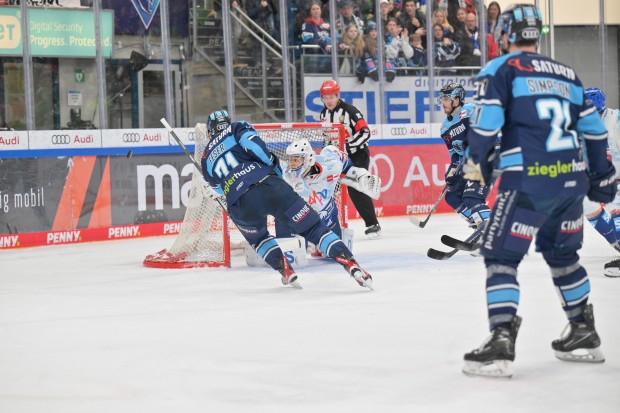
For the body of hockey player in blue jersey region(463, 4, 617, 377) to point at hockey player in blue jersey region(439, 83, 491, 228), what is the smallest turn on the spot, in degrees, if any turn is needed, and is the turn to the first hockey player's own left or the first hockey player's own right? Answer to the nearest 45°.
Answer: approximately 45° to the first hockey player's own right

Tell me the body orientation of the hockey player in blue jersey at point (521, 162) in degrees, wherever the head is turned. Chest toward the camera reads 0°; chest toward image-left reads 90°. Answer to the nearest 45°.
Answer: approximately 135°

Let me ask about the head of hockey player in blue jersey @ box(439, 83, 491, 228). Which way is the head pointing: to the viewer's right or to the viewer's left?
to the viewer's left

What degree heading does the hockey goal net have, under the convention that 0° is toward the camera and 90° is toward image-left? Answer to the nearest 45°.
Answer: approximately 315°

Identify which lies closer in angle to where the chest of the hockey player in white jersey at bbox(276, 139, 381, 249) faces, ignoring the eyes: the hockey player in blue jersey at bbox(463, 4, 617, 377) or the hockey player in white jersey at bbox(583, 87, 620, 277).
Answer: the hockey player in blue jersey

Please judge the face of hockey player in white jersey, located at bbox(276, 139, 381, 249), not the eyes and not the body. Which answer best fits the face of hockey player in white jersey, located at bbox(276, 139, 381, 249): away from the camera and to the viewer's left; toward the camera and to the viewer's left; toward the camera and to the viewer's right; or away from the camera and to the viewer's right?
toward the camera and to the viewer's left

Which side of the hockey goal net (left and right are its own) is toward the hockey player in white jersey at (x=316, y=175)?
front

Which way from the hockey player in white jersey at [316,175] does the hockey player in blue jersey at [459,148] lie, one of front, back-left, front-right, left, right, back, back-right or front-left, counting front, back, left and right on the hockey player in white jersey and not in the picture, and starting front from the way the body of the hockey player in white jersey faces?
back-left
